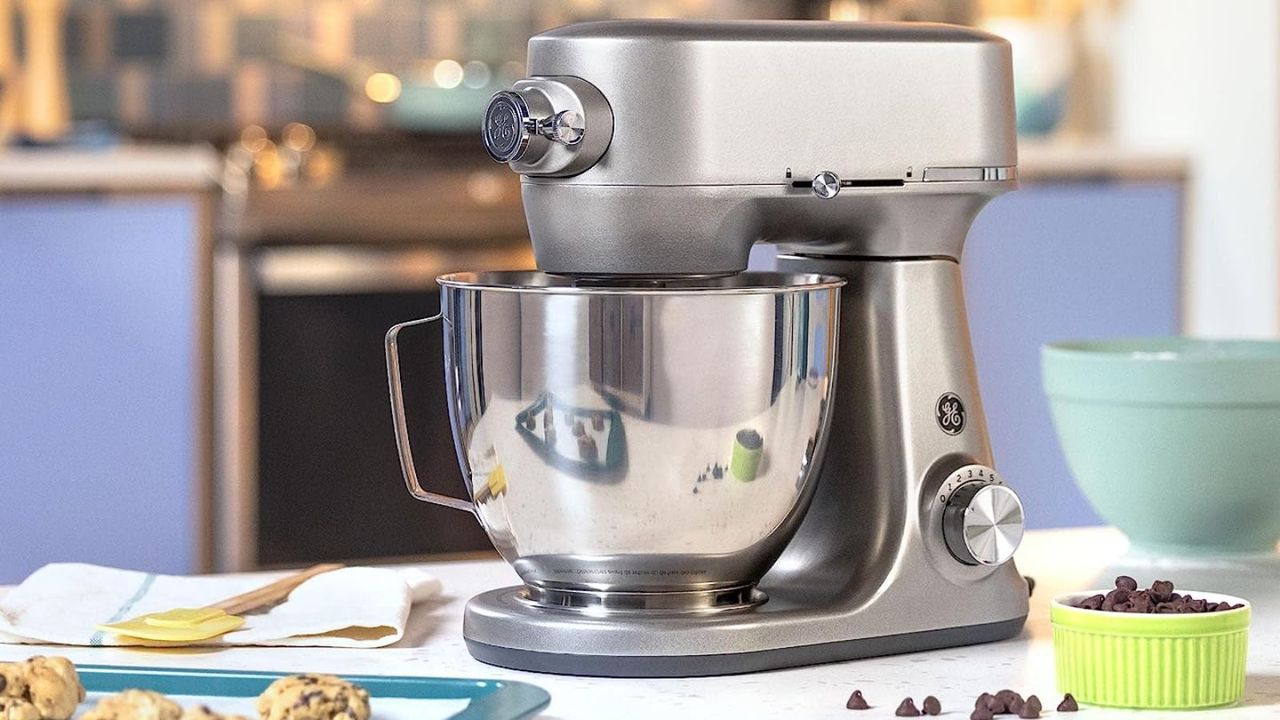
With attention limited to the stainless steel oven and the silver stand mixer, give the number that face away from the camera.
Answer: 0

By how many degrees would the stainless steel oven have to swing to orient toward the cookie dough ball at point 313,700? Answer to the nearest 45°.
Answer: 0° — it already faces it

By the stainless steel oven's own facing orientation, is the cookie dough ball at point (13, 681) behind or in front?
in front

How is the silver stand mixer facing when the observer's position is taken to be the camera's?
facing the viewer and to the left of the viewer

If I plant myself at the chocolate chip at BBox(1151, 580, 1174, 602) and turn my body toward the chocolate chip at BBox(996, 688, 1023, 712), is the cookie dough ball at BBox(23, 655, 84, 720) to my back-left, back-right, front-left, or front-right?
front-right

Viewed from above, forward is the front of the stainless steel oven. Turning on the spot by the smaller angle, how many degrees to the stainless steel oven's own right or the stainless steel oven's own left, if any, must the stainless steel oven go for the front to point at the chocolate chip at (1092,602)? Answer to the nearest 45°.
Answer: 0° — it already faces it

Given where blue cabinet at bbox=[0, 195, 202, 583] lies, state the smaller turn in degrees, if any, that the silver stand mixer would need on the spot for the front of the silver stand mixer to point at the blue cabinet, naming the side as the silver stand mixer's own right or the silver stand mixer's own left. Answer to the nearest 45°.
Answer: approximately 90° to the silver stand mixer's own right

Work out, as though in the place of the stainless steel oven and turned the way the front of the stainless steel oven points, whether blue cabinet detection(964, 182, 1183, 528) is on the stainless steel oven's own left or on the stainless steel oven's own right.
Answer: on the stainless steel oven's own left

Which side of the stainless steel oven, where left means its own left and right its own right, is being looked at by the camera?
front

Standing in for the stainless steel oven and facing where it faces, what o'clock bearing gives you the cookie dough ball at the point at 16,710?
The cookie dough ball is roughly at 12 o'clock from the stainless steel oven.

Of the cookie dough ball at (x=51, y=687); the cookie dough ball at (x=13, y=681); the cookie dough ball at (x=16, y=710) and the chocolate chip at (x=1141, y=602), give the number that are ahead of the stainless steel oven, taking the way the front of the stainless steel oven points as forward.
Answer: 4

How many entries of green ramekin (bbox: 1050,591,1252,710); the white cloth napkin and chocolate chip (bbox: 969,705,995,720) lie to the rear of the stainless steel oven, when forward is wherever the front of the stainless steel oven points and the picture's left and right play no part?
0
